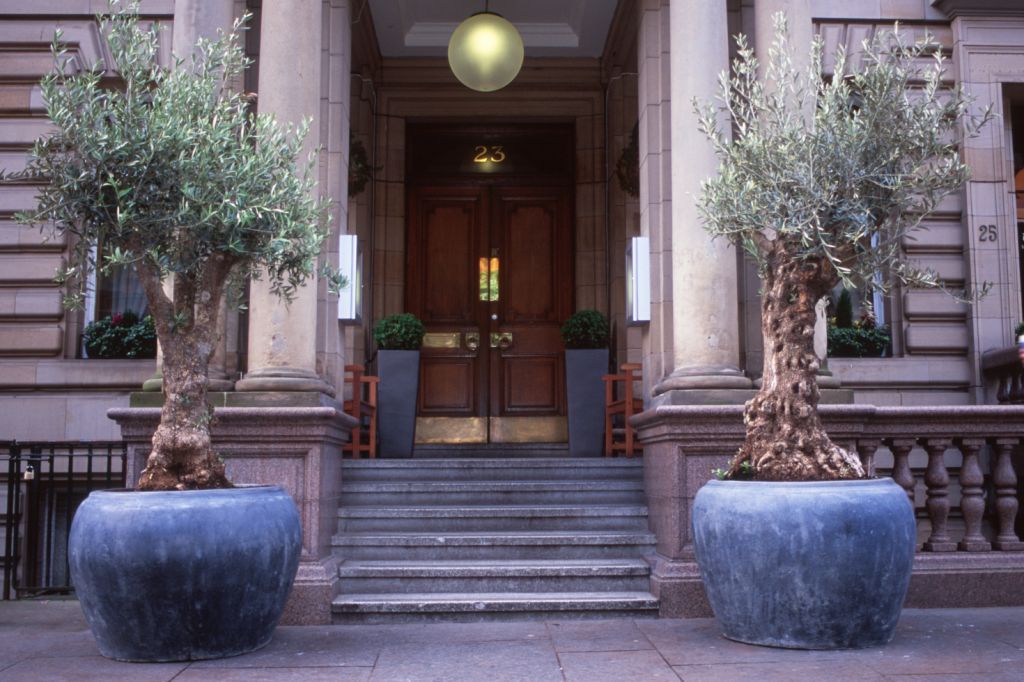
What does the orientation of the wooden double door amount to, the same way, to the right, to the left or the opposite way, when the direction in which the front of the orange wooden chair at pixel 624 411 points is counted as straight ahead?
to the left

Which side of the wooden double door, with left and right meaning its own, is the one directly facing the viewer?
front

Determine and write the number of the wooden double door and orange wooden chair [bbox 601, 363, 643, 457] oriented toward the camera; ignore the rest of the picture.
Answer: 1

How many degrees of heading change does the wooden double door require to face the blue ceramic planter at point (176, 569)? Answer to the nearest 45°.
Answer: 0° — it already faces it

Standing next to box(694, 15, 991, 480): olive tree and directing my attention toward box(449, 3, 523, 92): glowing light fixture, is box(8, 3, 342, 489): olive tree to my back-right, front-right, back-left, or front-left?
front-left

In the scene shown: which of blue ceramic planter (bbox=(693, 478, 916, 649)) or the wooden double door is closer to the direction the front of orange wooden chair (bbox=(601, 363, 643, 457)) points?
the wooden double door

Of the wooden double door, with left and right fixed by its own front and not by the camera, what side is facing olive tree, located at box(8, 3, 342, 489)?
front

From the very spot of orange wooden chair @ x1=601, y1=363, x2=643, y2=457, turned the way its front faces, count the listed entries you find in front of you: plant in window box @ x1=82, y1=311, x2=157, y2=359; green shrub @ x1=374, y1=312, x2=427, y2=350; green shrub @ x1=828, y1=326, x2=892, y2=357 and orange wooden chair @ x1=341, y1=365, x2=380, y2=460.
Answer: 3

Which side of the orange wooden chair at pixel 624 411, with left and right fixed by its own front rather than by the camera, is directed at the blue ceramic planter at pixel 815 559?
left

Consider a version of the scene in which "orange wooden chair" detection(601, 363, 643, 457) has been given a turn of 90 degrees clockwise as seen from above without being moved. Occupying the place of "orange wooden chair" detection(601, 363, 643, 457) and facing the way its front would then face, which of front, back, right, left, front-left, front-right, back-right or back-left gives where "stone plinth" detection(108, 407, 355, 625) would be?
back-left

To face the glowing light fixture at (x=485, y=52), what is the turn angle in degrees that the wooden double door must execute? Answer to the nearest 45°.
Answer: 0° — it already faces it

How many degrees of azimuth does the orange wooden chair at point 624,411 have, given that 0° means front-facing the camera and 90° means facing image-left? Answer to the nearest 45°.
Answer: approximately 90°

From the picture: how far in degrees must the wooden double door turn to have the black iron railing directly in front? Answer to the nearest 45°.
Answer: approximately 45° to its right
